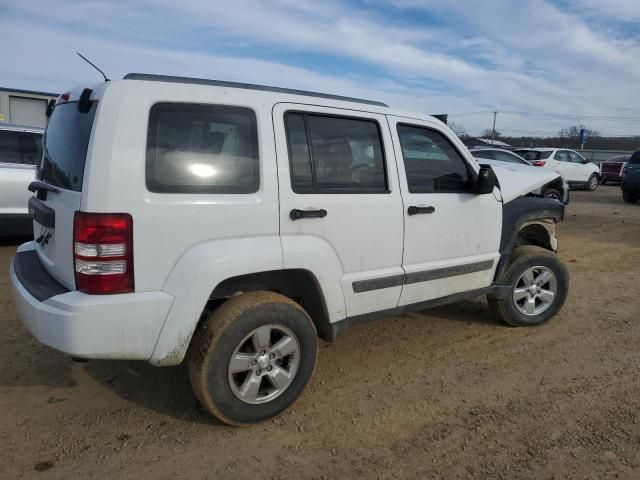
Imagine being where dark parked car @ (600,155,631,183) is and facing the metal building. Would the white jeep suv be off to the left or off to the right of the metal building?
left

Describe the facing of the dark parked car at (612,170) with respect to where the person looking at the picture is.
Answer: facing away from the viewer and to the right of the viewer

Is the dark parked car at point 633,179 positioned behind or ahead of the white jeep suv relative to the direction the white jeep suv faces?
ahead

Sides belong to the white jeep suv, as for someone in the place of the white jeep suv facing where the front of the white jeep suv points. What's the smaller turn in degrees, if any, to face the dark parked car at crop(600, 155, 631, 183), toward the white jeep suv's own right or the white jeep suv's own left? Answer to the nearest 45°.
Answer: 0° — it already faces it

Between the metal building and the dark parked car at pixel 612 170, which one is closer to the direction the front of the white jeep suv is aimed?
the dark parked car

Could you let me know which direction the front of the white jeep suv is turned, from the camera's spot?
facing away from the viewer and to the right of the viewer

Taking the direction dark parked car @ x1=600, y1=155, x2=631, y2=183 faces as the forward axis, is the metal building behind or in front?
behind

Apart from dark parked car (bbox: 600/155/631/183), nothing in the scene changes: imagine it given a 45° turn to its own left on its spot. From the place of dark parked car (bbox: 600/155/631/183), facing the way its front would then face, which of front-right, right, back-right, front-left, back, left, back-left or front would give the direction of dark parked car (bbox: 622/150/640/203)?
back

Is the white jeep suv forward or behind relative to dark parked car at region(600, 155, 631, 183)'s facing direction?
behind

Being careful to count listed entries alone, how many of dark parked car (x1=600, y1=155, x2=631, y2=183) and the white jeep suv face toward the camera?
0
